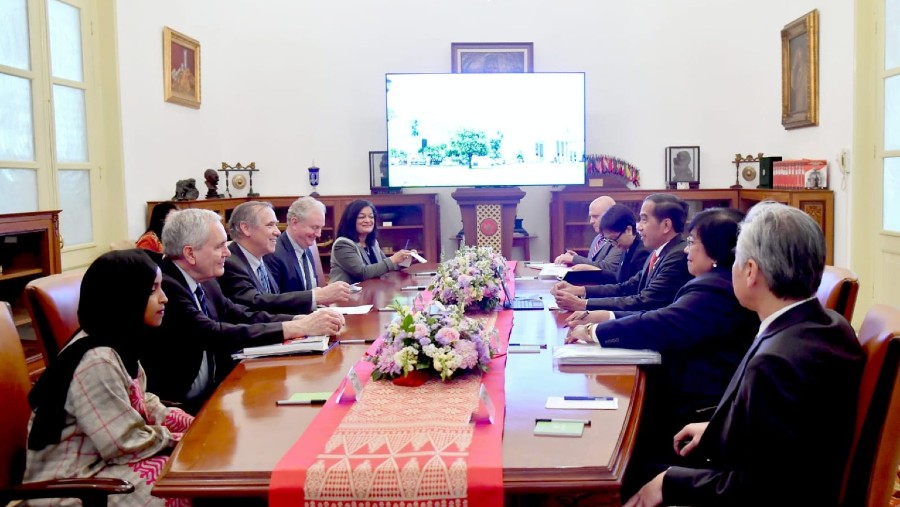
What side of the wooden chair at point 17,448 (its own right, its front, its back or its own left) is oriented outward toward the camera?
right

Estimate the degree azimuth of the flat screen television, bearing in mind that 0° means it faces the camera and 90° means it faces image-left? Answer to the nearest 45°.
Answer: approximately 0°

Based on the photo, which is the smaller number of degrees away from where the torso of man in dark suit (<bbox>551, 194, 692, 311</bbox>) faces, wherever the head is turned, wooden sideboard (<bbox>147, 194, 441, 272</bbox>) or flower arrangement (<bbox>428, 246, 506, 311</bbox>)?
the flower arrangement

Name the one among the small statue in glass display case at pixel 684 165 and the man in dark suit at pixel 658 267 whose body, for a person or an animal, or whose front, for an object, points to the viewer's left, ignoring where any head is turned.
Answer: the man in dark suit

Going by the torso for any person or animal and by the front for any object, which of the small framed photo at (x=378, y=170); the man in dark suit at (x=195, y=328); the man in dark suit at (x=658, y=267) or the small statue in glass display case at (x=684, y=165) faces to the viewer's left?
the man in dark suit at (x=658, y=267)

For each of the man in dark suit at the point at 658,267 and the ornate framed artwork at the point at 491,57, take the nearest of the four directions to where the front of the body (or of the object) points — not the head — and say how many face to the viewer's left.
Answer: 1

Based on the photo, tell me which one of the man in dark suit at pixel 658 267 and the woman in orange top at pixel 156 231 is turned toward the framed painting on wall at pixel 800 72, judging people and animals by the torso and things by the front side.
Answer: the woman in orange top

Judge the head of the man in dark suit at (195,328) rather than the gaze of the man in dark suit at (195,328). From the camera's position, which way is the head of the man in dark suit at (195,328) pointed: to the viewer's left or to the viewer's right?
to the viewer's right

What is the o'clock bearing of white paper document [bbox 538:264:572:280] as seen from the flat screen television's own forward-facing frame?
The white paper document is roughly at 12 o'clock from the flat screen television.

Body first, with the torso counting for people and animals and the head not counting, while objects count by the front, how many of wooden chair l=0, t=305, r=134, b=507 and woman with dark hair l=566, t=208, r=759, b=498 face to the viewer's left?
1

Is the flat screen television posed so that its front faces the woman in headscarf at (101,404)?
yes

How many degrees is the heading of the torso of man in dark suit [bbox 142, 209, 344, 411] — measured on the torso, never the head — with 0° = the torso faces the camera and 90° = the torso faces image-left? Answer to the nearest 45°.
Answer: approximately 270°

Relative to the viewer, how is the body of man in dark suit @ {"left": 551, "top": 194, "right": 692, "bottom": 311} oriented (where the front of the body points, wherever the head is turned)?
to the viewer's left
